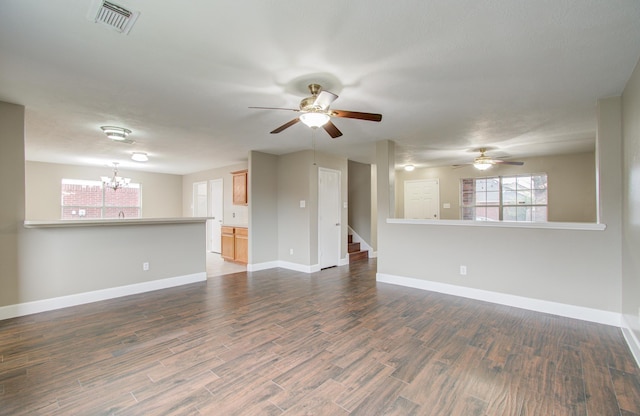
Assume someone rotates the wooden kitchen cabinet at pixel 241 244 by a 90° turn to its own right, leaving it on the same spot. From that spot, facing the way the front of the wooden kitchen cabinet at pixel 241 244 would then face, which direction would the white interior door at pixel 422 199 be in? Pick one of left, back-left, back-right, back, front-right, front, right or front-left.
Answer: back-right

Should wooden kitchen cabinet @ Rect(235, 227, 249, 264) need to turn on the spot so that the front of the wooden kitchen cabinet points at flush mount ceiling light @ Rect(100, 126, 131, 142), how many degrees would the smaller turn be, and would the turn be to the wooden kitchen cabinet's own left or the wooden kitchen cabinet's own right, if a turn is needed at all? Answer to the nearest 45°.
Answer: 0° — it already faces it

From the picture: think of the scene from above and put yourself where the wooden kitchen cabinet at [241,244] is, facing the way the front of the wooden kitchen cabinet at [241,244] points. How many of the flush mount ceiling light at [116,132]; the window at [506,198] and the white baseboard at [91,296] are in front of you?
2

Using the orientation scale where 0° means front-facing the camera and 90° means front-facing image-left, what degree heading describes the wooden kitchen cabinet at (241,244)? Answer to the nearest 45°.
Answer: approximately 45°

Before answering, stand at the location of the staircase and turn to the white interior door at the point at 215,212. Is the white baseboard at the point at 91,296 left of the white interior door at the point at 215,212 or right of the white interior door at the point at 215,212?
left

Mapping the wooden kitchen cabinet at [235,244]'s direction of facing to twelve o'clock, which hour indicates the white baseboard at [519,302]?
The white baseboard is roughly at 9 o'clock from the wooden kitchen cabinet.

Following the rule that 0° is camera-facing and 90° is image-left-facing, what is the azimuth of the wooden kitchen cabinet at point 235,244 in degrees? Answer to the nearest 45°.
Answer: approximately 45°

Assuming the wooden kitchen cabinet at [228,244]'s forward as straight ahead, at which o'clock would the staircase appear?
The staircase is roughly at 8 o'clock from the wooden kitchen cabinet.
